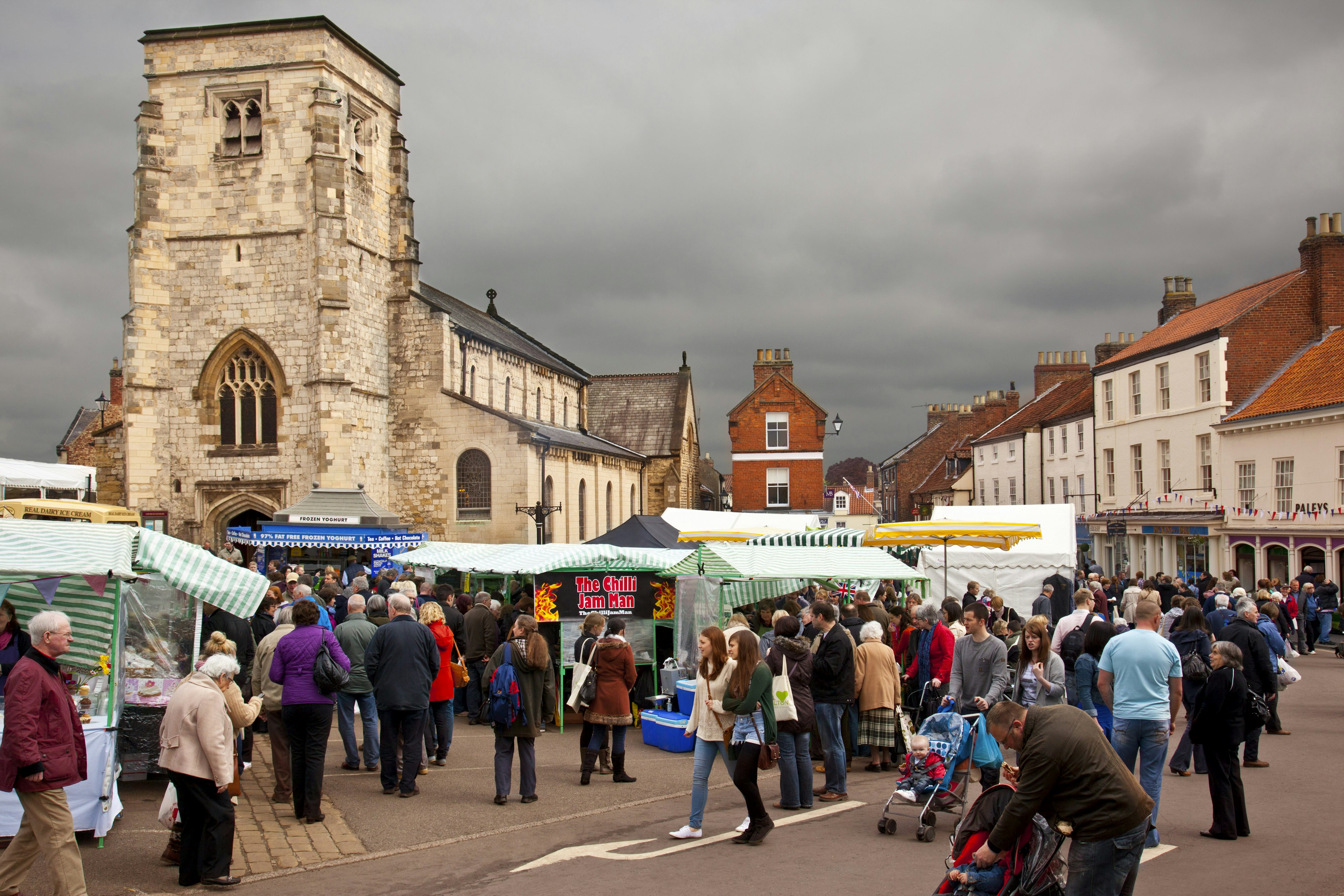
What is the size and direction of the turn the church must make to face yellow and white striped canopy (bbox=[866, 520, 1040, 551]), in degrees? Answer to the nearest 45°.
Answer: approximately 90° to its left

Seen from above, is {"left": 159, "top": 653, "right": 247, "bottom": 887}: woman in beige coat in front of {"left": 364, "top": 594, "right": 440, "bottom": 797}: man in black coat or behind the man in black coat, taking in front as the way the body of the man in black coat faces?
behind

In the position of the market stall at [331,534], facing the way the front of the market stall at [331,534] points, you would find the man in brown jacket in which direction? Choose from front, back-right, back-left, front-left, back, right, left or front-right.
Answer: front

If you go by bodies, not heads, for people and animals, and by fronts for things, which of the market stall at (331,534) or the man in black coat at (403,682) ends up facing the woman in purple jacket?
the market stall

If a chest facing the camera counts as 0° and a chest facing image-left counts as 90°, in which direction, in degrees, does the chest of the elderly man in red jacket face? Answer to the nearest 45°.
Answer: approximately 270°

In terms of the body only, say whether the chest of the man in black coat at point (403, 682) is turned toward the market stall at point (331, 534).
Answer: yes

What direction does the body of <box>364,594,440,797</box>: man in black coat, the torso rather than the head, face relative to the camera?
away from the camera

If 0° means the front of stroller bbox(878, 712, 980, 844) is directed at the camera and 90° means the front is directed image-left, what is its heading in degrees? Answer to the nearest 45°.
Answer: approximately 45°

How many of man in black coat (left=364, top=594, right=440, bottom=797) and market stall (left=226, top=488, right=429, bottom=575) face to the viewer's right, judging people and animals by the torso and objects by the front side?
0

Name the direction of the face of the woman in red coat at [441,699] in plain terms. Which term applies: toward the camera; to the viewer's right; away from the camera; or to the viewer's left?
away from the camera

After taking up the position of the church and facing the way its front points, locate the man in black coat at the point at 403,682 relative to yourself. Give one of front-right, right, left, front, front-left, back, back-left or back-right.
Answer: front-left

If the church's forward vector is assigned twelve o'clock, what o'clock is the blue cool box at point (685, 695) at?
The blue cool box is roughly at 10 o'clock from the church.

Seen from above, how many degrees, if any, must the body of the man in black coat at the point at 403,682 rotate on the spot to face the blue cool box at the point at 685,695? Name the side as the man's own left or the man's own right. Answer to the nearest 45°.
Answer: approximately 45° to the man's own right
